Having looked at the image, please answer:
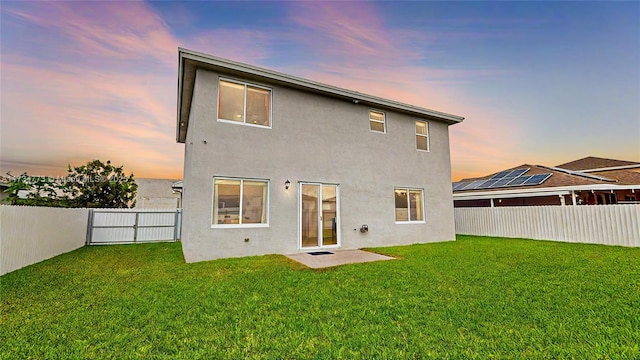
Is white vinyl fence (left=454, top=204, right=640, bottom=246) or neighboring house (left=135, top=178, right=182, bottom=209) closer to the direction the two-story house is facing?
the neighboring house

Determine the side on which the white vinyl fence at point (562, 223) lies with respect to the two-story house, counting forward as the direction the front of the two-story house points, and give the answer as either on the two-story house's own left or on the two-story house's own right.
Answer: on the two-story house's own right

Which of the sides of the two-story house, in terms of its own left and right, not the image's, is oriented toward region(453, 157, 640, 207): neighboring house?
right

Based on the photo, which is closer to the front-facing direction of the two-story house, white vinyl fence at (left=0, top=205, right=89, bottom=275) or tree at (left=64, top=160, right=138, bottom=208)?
the tree

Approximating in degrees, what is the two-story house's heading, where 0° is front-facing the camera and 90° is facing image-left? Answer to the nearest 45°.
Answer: approximately 135°
